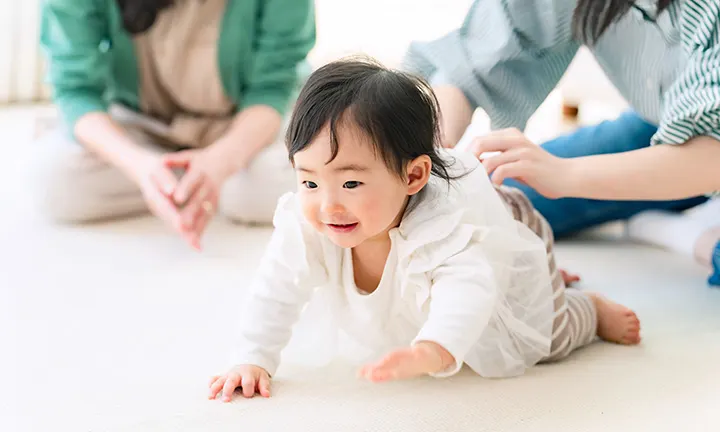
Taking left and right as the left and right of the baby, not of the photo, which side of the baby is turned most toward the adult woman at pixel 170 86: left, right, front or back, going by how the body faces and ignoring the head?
right

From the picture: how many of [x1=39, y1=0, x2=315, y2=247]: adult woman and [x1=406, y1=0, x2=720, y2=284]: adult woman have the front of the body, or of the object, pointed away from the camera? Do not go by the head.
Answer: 0

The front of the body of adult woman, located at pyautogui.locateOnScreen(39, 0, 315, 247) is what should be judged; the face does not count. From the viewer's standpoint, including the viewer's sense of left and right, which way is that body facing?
facing the viewer

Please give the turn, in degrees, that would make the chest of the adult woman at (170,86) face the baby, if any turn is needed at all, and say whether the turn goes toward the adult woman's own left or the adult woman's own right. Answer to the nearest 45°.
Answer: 0° — they already face them

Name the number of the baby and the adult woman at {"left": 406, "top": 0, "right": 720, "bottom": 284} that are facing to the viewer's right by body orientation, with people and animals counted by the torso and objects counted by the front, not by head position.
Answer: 0

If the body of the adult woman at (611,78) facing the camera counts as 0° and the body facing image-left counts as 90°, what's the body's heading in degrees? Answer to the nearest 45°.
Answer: approximately 45°

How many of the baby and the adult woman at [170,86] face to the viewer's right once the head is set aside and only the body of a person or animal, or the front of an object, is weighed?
0

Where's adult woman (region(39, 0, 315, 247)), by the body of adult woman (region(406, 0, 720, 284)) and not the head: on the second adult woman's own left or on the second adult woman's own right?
on the second adult woman's own right

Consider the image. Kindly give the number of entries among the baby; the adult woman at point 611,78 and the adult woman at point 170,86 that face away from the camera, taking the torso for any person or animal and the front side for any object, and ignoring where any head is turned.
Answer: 0

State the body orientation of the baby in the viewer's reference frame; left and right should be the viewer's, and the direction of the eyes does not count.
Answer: facing the viewer and to the left of the viewer

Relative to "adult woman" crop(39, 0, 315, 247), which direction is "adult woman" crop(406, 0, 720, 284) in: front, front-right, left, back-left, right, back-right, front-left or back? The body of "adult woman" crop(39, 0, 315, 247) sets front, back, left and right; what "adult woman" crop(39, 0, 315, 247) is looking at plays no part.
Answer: front-left

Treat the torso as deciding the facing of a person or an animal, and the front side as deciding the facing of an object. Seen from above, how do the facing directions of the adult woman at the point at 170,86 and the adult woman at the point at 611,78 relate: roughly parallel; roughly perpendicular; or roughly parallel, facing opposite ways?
roughly perpendicular

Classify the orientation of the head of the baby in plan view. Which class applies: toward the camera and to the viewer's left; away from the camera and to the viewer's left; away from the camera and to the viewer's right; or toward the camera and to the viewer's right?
toward the camera and to the viewer's left
